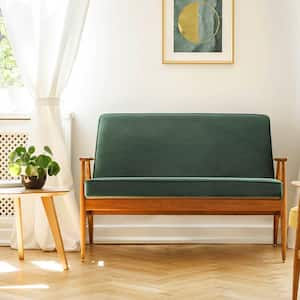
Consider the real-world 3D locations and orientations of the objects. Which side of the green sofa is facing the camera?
front

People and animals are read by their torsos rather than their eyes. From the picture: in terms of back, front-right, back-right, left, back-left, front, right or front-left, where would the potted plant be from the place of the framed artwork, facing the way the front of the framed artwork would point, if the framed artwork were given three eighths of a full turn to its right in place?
left

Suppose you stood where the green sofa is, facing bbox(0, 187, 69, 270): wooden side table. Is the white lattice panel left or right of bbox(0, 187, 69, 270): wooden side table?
right

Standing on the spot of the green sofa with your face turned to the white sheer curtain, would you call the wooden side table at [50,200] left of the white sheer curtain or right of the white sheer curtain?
left

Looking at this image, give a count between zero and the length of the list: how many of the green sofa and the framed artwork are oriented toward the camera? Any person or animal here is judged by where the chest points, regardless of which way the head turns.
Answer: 2

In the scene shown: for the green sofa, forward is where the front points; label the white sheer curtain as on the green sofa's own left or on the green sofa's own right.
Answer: on the green sofa's own right

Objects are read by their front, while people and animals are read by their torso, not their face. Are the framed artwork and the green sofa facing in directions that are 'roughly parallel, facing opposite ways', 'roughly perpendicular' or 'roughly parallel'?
roughly parallel

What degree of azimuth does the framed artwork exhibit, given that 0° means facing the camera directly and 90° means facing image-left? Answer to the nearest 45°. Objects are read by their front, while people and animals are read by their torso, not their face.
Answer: approximately 0°

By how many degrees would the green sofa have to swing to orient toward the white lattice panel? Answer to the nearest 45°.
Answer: approximately 90° to its right

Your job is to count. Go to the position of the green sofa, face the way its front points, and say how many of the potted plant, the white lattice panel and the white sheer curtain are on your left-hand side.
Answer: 0

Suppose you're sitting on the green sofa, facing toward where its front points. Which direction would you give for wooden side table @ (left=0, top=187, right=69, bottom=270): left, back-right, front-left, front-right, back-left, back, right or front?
front-right

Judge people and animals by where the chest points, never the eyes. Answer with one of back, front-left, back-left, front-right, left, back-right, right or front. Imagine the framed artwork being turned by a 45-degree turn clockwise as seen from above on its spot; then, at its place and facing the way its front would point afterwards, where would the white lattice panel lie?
front-right
